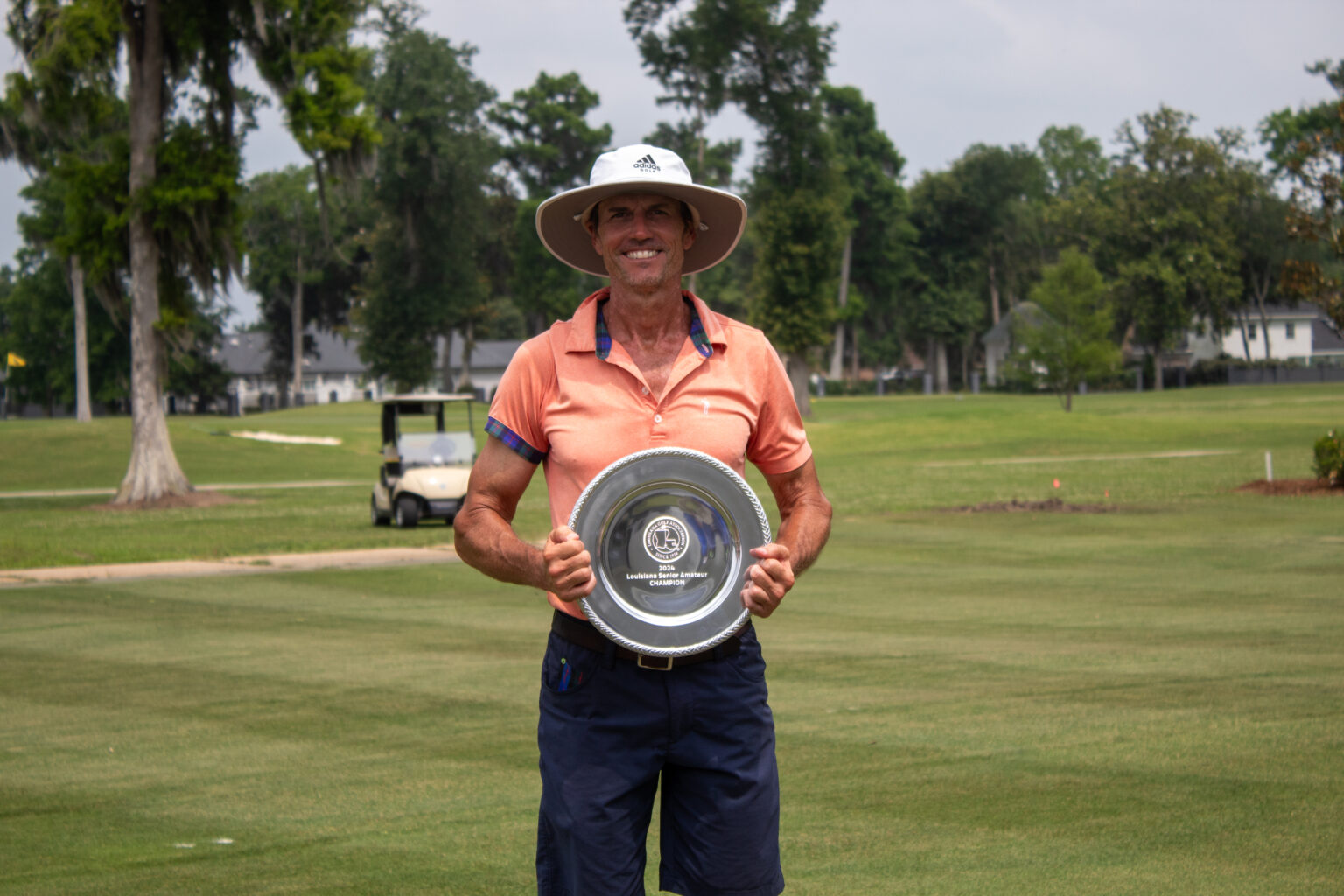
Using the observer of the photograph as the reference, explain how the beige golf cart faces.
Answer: facing the viewer and to the right of the viewer

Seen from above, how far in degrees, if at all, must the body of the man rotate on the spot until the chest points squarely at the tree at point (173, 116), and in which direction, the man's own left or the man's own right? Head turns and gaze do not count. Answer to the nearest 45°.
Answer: approximately 180°

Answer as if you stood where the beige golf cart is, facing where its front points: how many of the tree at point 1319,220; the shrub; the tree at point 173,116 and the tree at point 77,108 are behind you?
2

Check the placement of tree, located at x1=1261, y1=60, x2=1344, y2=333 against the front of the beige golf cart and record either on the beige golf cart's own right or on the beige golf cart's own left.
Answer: on the beige golf cart's own left

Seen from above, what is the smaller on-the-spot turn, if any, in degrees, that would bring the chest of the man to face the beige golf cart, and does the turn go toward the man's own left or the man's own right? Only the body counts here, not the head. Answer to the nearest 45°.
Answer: approximately 180°

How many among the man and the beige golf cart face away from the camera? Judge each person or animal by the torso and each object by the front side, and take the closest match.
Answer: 0

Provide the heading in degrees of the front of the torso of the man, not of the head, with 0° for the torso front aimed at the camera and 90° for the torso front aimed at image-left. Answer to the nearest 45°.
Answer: approximately 0°

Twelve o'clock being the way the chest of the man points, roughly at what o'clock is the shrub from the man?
The shrub is roughly at 7 o'clock from the man.

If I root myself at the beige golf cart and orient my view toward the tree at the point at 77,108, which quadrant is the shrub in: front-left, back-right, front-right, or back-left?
back-right

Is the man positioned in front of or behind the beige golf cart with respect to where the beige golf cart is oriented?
in front
